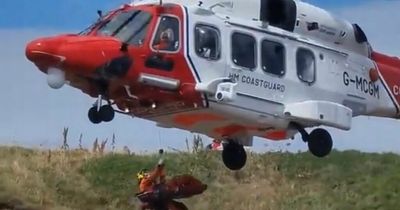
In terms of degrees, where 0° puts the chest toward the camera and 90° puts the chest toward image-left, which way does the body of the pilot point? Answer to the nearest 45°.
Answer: approximately 90°

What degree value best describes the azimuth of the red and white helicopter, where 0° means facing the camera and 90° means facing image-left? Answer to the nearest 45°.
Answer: approximately 45°
